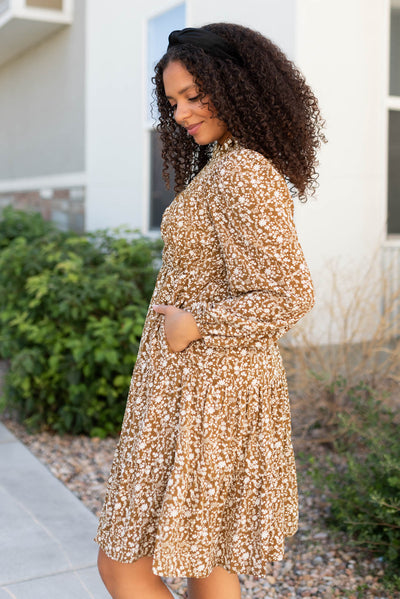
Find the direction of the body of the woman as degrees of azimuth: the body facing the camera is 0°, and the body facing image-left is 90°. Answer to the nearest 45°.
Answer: approximately 90°

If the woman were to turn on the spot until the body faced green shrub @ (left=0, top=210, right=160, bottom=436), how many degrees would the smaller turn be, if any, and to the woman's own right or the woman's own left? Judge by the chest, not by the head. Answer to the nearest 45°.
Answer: approximately 90° to the woman's own right

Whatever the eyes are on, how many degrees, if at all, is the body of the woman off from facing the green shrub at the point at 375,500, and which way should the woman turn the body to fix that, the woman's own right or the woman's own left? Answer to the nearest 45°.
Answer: approximately 135° to the woman's own right

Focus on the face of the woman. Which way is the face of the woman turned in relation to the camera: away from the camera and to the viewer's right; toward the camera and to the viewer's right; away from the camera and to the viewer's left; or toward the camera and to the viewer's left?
toward the camera and to the viewer's left
